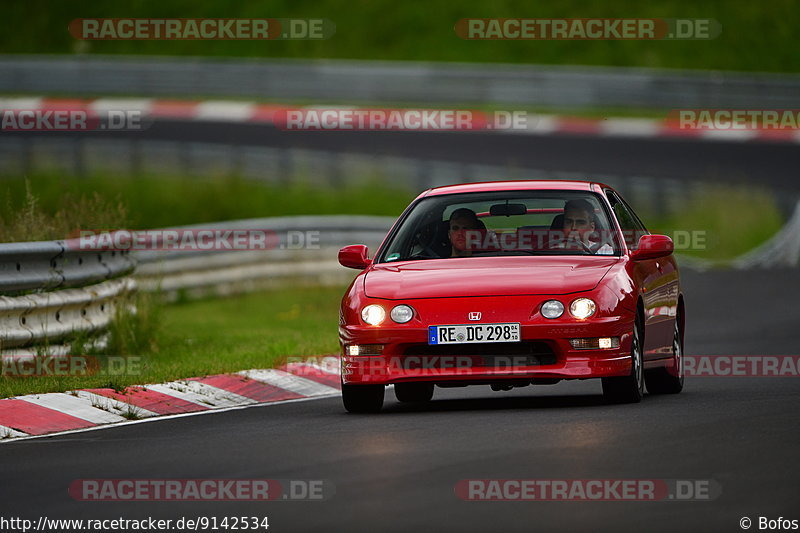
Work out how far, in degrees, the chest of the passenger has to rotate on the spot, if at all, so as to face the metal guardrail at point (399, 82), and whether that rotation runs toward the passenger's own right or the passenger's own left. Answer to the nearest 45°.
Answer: approximately 180°

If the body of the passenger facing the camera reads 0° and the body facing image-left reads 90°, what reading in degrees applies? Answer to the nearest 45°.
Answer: approximately 0°

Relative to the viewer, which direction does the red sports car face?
toward the camera

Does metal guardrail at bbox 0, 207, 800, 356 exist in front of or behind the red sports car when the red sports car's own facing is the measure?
behind

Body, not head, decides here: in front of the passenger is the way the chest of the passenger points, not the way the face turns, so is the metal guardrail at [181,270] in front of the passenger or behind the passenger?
behind
